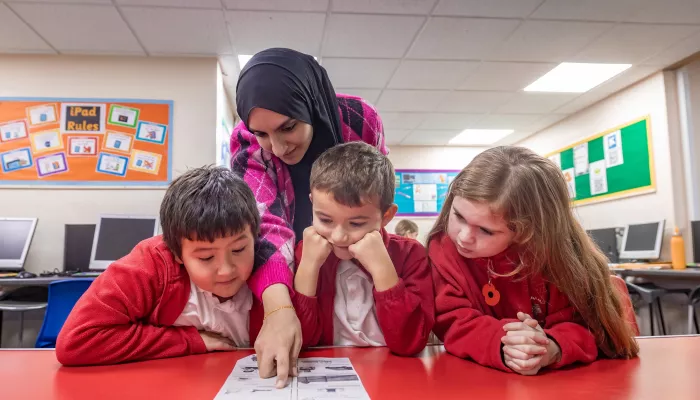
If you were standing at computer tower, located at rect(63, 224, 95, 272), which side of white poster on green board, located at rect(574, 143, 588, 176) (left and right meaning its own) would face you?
front

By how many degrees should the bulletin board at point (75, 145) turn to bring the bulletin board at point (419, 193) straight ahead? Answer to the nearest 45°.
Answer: approximately 90° to its left

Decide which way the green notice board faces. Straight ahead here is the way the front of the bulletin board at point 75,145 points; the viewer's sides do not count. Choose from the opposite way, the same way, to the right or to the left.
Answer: to the right

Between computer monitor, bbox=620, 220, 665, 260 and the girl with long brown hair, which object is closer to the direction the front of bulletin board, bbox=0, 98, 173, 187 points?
the girl with long brown hair

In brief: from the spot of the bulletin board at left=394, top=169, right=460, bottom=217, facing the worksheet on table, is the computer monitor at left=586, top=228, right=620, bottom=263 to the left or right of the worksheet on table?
left

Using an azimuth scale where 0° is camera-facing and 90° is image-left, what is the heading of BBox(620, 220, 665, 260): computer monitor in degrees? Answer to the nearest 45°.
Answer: approximately 45°

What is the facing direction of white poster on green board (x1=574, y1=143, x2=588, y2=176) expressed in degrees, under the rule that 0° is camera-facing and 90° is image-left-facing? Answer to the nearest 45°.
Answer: approximately 45°

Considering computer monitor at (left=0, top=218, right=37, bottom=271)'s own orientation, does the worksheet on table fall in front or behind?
in front

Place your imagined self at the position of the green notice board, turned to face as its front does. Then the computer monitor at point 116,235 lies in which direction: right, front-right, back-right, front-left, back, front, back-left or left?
front

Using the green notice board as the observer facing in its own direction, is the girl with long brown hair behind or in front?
in front

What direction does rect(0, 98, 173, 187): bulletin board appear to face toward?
toward the camera

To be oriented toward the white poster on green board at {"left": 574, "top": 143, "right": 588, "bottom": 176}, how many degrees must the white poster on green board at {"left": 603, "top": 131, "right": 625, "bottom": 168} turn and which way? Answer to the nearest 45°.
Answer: approximately 90° to its right

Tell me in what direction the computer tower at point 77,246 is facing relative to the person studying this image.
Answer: facing the viewer
